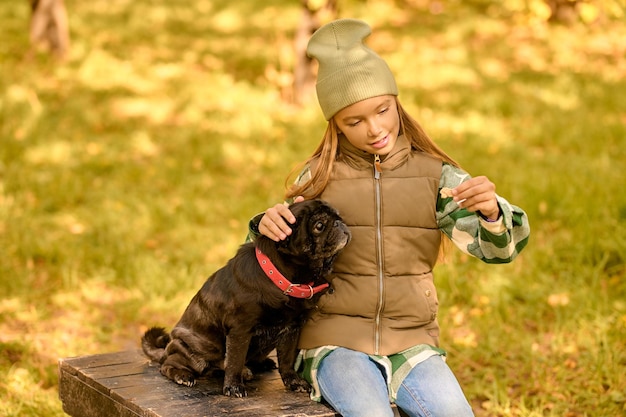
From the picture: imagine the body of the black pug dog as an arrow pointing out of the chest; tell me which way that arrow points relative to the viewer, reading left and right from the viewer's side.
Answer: facing the viewer and to the right of the viewer

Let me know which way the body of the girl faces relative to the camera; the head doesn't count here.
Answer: toward the camera

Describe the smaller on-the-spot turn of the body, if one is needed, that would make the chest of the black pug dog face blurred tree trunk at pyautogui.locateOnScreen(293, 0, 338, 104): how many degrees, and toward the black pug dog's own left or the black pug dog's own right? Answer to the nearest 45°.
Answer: approximately 135° to the black pug dog's own left

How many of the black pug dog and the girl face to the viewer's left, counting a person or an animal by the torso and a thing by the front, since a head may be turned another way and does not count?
0

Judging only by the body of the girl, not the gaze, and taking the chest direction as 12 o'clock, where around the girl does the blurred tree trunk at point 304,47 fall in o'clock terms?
The blurred tree trunk is roughly at 6 o'clock from the girl.
